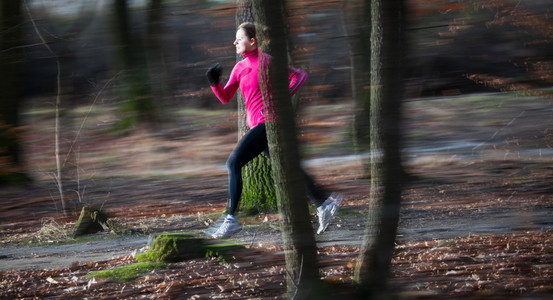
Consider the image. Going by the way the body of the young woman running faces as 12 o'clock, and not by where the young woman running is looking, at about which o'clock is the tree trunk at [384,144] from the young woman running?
The tree trunk is roughly at 8 o'clock from the young woman running.

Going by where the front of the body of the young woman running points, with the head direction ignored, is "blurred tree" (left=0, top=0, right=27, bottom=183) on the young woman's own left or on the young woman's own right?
on the young woman's own right

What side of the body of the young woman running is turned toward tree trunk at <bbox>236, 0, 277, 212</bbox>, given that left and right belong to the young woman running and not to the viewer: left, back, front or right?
right

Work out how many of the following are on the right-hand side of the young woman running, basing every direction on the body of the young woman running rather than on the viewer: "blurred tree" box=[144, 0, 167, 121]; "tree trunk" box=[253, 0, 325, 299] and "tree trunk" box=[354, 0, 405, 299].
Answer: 1

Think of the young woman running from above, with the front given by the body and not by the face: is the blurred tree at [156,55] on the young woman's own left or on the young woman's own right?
on the young woman's own right

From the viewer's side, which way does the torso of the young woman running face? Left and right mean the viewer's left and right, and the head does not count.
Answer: facing to the left of the viewer

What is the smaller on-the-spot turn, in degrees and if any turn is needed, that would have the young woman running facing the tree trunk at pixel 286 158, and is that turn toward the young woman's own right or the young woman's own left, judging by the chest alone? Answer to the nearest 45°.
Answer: approximately 90° to the young woman's own left

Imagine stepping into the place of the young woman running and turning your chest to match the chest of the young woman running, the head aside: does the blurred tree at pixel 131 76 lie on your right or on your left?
on your right

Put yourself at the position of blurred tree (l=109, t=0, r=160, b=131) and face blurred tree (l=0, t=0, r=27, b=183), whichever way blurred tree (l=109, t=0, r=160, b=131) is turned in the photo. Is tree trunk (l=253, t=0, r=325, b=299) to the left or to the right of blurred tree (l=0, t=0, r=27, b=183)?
left

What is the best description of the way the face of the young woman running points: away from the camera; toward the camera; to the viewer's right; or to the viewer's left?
to the viewer's left
